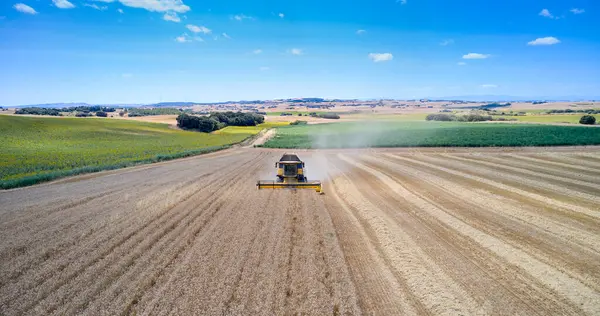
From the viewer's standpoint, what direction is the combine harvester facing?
toward the camera
